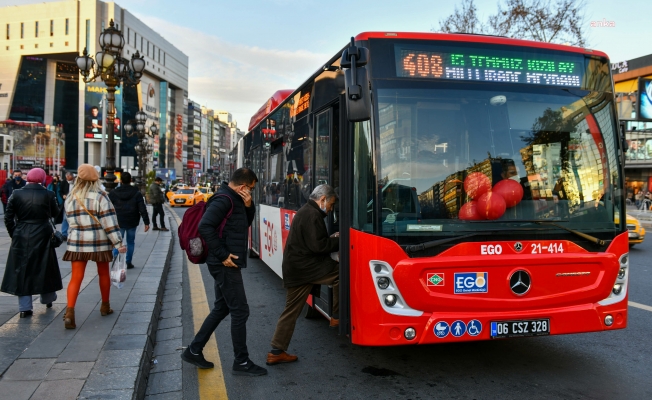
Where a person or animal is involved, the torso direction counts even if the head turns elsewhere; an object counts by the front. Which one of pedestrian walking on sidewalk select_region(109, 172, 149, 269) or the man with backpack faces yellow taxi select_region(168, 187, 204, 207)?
the pedestrian walking on sidewalk

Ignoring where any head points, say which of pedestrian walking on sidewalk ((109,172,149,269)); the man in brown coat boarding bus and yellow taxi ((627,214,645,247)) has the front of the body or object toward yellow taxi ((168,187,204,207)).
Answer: the pedestrian walking on sidewalk

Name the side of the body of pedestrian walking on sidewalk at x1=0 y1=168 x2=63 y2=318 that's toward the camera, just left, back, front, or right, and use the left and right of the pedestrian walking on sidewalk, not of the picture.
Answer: back

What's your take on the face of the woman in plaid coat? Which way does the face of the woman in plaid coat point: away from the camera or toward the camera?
away from the camera

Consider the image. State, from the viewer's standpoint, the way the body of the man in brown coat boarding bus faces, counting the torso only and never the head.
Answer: to the viewer's right

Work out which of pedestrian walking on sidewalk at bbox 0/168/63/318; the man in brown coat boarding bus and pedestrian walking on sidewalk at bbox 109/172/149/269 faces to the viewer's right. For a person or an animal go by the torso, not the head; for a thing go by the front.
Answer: the man in brown coat boarding bus

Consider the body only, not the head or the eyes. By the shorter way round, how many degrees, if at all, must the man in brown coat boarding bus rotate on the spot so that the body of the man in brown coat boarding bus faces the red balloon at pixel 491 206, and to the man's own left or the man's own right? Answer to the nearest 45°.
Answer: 0° — they already face it

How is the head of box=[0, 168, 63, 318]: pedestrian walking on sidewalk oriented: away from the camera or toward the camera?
away from the camera

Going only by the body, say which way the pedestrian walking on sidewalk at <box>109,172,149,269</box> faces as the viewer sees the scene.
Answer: away from the camera

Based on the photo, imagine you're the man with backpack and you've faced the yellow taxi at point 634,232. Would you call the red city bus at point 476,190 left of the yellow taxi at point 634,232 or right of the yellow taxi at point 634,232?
right
